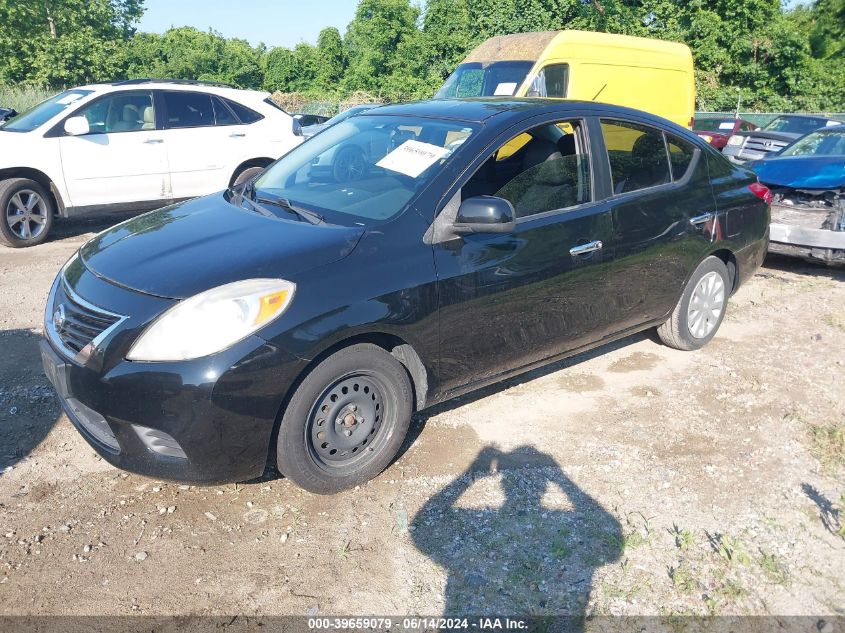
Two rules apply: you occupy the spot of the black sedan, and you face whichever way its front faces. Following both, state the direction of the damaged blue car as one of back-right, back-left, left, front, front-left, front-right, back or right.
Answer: back

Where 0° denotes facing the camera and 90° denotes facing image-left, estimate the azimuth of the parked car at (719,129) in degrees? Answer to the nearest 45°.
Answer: approximately 45°

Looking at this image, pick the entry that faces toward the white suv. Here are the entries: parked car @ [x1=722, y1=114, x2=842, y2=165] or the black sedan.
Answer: the parked car

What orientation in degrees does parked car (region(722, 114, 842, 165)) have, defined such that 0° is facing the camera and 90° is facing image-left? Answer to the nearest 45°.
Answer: approximately 45°

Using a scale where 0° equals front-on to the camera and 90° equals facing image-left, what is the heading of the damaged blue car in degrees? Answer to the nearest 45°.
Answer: approximately 45°

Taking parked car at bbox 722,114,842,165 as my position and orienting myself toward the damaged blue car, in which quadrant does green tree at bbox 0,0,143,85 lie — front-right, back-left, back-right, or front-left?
back-right
